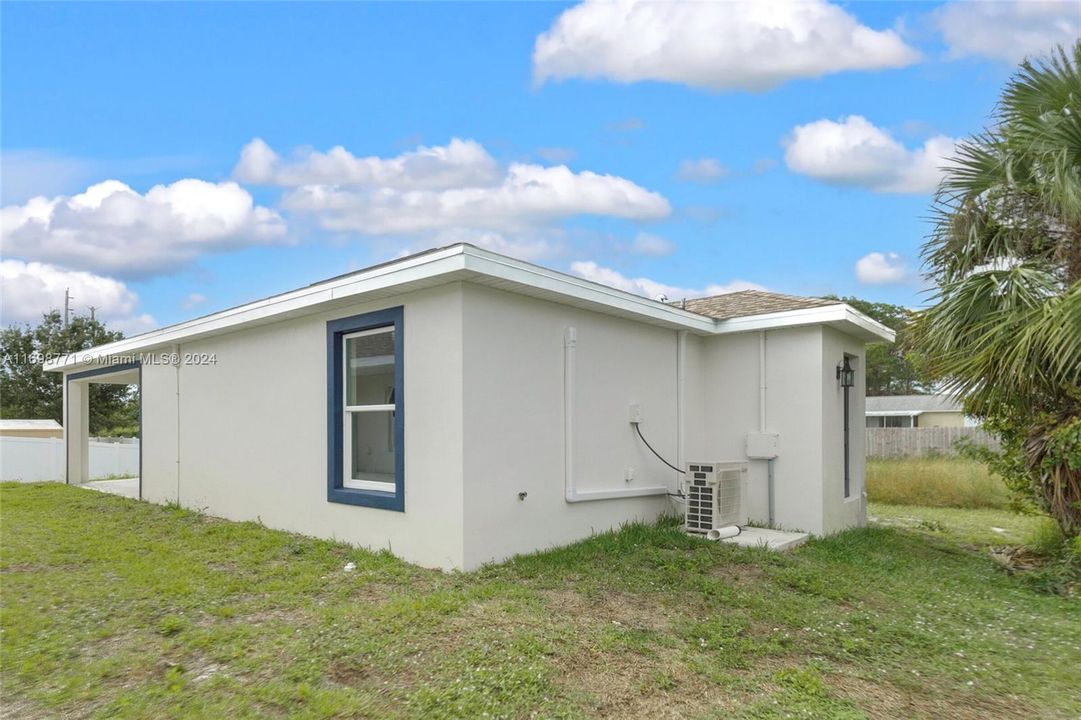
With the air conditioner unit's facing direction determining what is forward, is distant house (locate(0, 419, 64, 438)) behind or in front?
behind

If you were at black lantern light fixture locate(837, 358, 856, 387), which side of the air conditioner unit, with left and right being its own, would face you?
left

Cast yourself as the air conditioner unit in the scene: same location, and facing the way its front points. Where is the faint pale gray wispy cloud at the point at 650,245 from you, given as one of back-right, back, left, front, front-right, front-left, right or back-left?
back-left

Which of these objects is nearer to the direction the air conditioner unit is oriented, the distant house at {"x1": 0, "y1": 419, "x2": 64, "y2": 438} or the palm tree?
the palm tree

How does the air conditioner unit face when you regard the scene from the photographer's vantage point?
facing the viewer and to the right of the viewer

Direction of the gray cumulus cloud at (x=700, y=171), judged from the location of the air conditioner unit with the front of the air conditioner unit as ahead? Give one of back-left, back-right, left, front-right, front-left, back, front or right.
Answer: back-left

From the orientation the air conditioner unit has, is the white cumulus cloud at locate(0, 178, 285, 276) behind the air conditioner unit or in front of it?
behind
